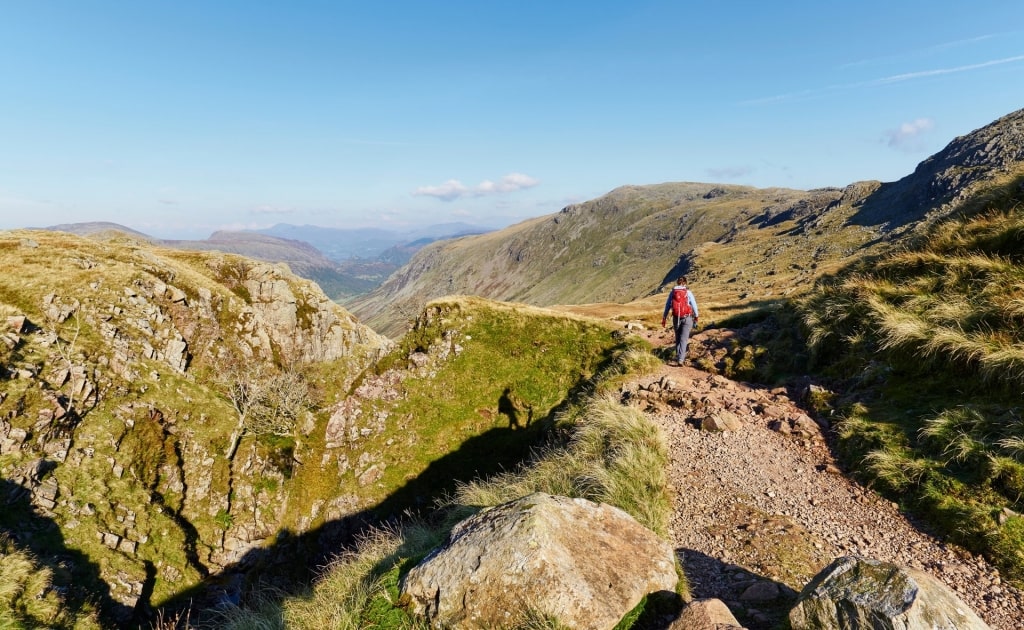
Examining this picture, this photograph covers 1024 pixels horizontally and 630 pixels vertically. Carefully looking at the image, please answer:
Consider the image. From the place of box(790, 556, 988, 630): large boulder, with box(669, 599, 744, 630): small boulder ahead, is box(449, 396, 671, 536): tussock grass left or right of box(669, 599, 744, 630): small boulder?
right

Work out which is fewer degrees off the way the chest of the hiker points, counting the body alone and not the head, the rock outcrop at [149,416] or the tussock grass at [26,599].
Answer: the rock outcrop

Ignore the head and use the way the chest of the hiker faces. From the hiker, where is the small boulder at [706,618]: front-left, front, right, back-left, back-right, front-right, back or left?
back

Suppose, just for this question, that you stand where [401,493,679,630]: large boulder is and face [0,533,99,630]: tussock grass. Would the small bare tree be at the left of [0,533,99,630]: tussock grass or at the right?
right

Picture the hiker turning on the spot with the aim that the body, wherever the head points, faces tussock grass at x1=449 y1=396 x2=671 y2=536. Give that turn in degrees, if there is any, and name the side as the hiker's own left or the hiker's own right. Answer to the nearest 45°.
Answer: approximately 180°

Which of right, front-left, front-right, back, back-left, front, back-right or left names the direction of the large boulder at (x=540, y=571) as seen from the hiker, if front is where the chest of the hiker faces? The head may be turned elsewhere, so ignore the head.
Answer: back

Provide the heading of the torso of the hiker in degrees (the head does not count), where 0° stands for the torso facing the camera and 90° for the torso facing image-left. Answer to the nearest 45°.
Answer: approximately 180°

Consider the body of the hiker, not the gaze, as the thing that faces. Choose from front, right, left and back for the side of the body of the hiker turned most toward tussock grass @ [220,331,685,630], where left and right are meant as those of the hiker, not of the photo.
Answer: back

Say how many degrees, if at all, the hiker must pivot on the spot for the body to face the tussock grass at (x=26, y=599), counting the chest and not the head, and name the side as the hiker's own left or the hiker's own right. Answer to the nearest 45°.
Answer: approximately 135° to the hiker's own left

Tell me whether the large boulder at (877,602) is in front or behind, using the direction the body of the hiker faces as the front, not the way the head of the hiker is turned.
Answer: behind

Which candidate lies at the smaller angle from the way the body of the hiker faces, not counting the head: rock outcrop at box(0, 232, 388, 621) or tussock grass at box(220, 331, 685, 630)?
the rock outcrop
